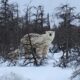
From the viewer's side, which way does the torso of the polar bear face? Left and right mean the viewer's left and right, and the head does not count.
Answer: facing the viewer and to the right of the viewer
